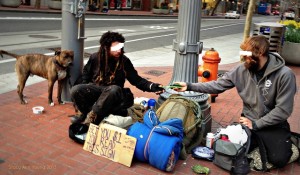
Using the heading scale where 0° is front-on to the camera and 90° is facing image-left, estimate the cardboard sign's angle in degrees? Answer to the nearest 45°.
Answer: approximately 0°

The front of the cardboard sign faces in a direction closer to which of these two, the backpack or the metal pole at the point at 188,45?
the backpack

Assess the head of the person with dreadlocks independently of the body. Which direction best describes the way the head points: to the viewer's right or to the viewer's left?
to the viewer's right

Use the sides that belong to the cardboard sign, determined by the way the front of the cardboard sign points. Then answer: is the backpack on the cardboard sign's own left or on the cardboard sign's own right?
on the cardboard sign's own left

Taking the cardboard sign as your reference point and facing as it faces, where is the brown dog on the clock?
The brown dog is roughly at 5 o'clock from the cardboard sign.

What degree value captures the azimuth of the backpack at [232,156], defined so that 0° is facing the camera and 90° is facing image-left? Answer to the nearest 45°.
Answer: approximately 45°

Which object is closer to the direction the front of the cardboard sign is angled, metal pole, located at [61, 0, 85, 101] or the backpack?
the backpack

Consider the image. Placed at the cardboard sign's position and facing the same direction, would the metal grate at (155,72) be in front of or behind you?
behind

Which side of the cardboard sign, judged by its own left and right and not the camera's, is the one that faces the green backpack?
left

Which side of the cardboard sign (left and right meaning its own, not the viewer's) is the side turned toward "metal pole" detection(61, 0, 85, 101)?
back

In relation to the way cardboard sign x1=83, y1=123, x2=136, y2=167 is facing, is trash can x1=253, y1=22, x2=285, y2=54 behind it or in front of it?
behind

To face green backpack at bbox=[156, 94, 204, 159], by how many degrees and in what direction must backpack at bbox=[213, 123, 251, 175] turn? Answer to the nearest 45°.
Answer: approximately 90° to its right

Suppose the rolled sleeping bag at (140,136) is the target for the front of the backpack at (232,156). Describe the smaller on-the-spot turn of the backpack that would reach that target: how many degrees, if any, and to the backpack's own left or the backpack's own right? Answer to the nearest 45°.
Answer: approximately 45° to the backpack's own right

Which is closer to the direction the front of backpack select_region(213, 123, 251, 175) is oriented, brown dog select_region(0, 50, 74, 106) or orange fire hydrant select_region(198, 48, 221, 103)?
the brown dog
